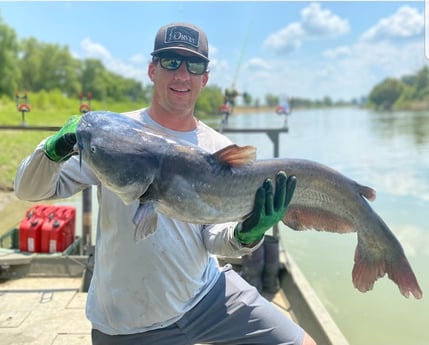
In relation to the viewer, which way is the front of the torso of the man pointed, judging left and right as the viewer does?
facing the viewer

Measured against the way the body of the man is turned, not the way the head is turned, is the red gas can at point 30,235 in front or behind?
behind

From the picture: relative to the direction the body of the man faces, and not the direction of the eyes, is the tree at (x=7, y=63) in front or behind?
behind
